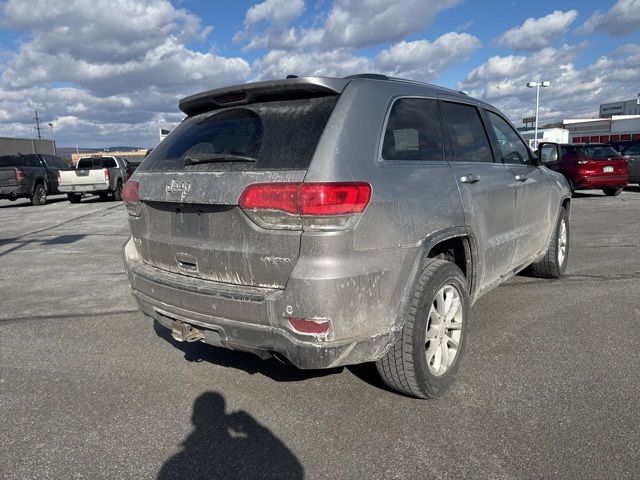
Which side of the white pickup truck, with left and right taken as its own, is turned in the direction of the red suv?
right

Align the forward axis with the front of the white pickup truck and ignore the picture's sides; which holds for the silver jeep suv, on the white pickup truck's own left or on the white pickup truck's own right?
on the white pickup truck's own right

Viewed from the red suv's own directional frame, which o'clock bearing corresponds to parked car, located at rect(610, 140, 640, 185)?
The parked car is roughly at 2 o'clock from the red suv.

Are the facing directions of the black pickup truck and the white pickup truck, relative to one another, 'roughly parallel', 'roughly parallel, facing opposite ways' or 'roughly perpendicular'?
roughly parallel

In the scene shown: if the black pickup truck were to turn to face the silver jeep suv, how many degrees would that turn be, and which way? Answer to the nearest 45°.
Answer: approximately 135° to its right

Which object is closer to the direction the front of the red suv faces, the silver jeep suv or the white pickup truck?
the white pickup truck

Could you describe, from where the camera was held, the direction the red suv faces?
facing away from the viewer and to the left of the viewer

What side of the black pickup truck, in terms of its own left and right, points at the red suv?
right

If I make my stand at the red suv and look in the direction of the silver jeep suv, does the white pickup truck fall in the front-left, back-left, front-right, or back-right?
front-right

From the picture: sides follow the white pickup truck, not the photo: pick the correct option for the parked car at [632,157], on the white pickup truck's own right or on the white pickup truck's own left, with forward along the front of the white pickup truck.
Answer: on the white pickup truck's own right

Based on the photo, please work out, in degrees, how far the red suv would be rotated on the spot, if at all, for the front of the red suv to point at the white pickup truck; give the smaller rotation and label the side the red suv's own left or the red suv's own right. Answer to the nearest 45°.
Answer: approximately 45° to the red suv's own left

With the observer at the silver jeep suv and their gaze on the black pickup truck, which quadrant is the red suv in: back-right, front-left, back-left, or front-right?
front-right

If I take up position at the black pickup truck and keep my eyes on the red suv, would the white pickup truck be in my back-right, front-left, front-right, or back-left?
front-left
